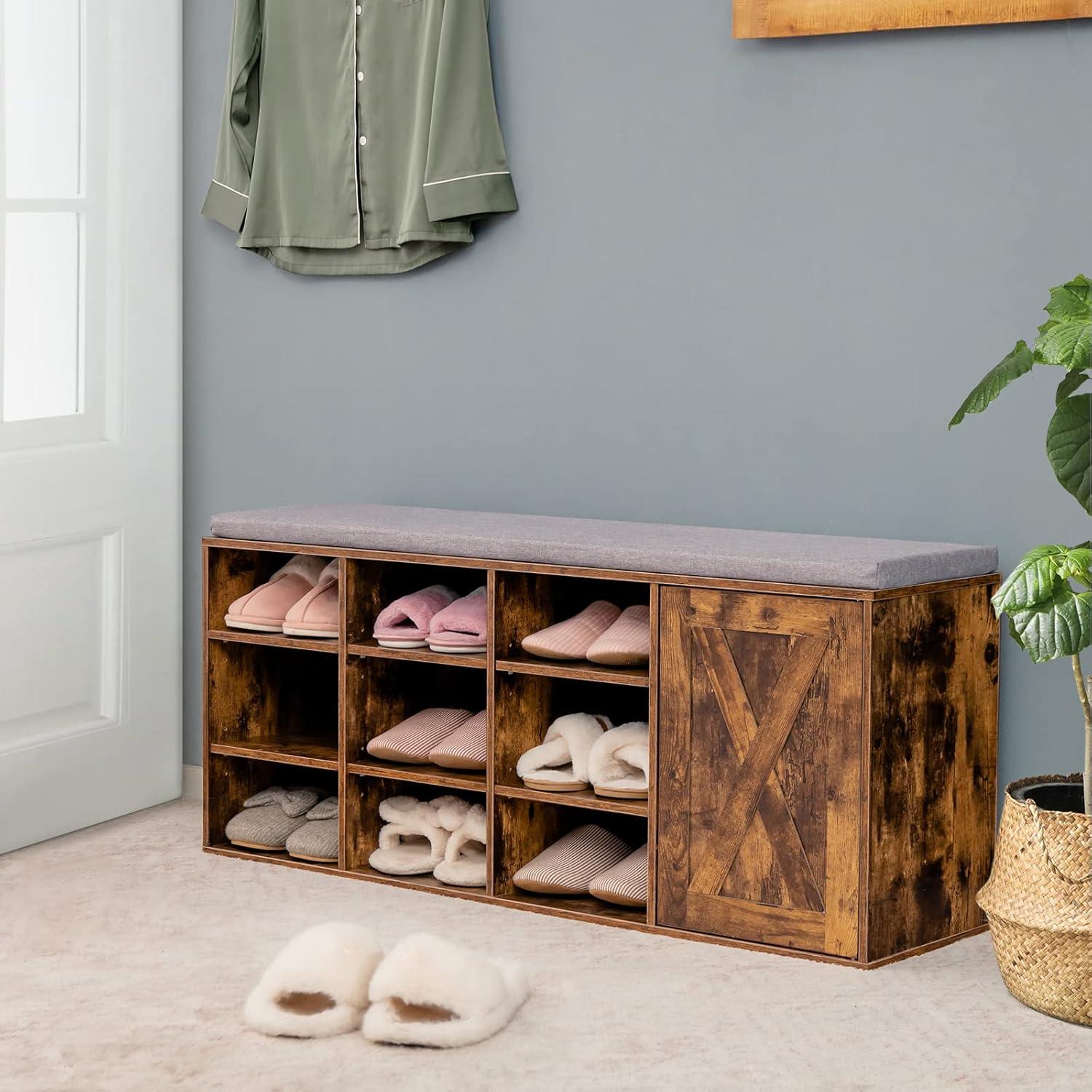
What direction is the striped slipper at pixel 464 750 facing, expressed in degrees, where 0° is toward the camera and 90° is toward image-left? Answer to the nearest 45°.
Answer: approximately 45°

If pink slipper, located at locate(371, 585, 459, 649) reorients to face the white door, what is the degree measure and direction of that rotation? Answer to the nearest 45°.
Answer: approximately 90° to its right

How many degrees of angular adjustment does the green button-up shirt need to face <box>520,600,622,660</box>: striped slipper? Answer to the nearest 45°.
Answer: approximately 45° to its left

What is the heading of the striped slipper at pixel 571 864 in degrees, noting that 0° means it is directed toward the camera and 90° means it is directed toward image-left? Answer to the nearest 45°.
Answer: approximately 45°
